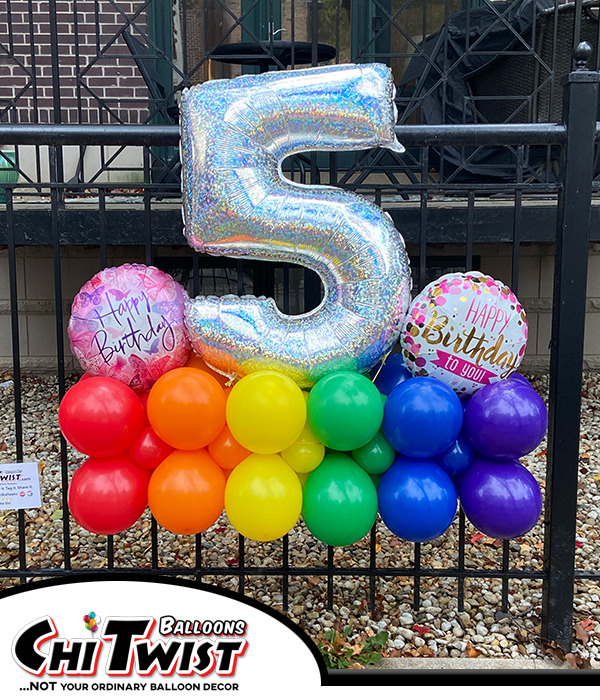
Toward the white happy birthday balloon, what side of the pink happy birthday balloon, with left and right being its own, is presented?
left

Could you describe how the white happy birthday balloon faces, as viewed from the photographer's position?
facing the viewer

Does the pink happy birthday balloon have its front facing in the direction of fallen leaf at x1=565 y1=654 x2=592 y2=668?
no

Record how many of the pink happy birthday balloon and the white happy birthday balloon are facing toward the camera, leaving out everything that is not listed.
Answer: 2

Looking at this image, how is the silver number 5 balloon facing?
toward the camera

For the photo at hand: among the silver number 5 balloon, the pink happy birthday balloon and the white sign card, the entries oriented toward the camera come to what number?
3

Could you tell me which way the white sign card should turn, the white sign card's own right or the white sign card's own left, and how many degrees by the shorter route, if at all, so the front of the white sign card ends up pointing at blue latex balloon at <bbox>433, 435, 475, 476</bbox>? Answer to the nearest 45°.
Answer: approximately 45° to the white sign card's own left

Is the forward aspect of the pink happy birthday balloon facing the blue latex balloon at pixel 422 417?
no

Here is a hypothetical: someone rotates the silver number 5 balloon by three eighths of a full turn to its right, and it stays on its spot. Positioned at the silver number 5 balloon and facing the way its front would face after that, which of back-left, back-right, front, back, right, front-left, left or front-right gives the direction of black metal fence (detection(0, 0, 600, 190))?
front-right

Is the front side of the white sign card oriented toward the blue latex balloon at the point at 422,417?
no

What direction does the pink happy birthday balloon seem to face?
toward the camera

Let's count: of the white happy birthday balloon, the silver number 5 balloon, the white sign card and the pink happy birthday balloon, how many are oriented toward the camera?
4

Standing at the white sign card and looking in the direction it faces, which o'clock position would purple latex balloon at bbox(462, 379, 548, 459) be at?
The purple latex balloon is roughly at 10 o'clock from the white sign card.

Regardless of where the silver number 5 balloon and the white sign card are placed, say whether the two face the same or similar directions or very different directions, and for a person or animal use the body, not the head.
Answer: same or similar directions
